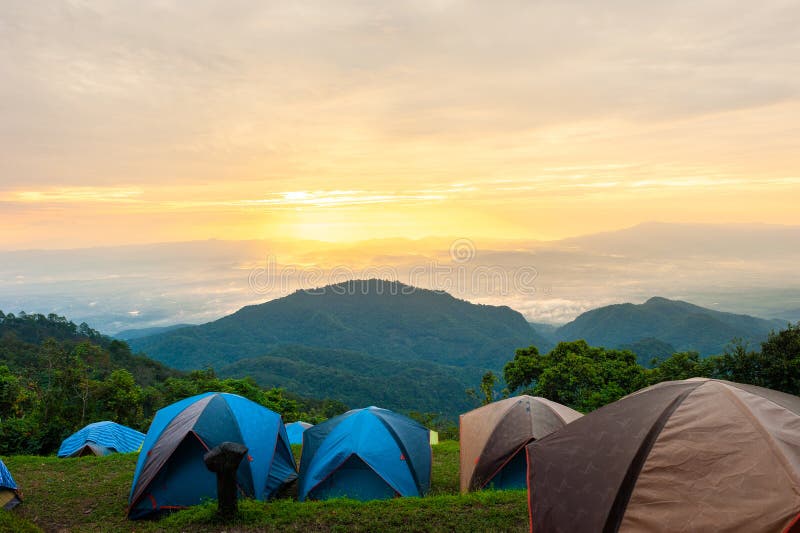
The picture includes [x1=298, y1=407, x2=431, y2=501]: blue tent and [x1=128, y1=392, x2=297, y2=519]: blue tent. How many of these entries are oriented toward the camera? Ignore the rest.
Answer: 2

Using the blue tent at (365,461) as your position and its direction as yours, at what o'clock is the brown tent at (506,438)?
The brown tent is roughly at 9 o'clock from the blue tent.

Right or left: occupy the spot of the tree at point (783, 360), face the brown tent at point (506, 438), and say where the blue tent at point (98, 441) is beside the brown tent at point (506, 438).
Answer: right

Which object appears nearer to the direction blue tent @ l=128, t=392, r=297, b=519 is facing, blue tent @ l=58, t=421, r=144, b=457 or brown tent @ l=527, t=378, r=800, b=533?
the brown tent

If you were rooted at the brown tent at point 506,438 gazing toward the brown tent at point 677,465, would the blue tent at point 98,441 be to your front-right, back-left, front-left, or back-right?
back-right

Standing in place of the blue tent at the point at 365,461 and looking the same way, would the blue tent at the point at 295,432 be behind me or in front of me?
behind

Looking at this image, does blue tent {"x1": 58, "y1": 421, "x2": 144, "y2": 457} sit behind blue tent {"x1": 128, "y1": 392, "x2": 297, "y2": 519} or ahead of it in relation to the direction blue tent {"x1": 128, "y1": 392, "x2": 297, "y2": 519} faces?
behind

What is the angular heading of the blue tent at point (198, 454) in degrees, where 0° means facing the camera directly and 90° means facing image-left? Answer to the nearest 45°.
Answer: approximately 0°

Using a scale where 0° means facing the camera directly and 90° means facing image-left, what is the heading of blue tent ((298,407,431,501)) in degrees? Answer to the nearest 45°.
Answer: approximately 0°
